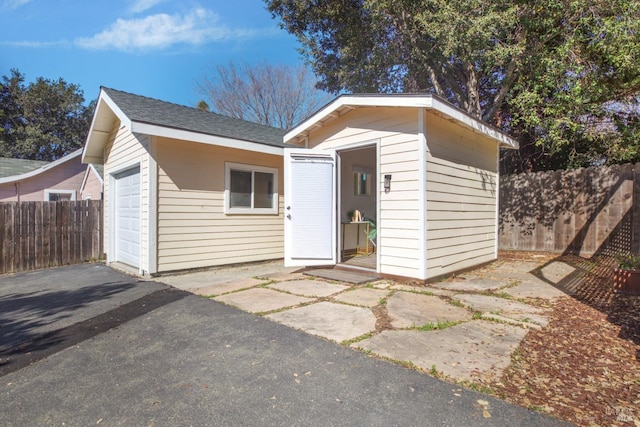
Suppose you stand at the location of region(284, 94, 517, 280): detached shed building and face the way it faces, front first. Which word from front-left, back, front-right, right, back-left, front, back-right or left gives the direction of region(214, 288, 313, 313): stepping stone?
front

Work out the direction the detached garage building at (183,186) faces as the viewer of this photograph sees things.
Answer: facing the viewer and to the left of the viewer

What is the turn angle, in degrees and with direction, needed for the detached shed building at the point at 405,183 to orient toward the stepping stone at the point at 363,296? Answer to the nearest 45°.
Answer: approximately 45° to its left

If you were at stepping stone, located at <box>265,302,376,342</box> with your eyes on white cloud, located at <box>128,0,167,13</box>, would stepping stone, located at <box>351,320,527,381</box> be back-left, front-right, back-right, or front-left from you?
back-right

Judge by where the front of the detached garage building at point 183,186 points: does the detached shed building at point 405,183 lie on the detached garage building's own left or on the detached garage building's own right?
on the detached garage building's own left

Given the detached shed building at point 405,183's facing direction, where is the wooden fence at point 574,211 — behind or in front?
behind

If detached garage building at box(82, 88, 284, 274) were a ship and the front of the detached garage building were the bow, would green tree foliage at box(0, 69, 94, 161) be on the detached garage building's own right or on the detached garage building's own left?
on the detached garage building's own right

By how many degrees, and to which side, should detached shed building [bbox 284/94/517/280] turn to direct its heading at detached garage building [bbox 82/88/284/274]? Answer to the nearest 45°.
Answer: approximately 45° to its right

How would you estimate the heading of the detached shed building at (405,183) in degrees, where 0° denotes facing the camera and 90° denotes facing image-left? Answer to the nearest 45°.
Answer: approximately 45°

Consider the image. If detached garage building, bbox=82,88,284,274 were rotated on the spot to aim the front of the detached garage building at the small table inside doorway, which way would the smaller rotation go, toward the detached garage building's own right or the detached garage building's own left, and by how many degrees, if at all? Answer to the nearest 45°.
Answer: approximately 135° to the detached garage building's own left

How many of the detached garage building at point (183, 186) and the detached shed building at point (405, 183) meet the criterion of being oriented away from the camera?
0

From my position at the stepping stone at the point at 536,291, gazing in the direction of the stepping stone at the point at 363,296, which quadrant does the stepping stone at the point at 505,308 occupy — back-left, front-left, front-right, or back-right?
front-left

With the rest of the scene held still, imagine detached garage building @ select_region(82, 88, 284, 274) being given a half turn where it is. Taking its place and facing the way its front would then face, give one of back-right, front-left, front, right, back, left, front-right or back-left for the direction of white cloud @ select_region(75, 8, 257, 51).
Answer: front-left
